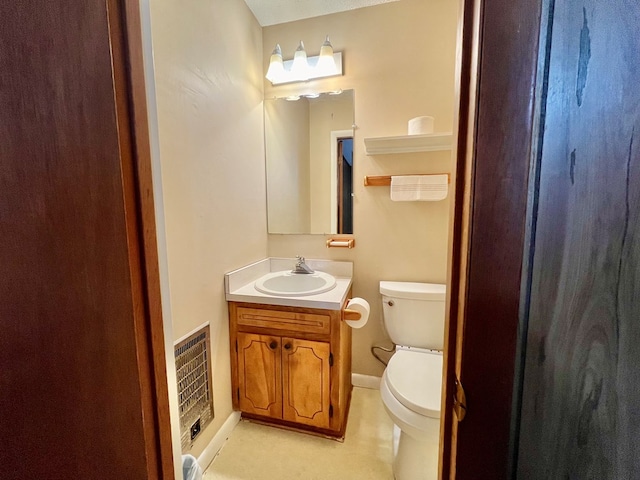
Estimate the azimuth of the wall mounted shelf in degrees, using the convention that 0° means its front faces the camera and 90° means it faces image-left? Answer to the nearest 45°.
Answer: approximately 0°

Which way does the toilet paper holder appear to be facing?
to the viewer's right

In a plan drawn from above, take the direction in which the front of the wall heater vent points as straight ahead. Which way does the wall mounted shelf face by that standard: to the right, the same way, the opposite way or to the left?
to the right

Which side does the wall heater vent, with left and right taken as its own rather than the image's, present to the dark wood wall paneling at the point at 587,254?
front

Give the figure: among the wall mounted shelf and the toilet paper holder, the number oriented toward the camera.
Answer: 1

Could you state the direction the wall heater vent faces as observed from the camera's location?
facing the viewer and to the right of the viewer

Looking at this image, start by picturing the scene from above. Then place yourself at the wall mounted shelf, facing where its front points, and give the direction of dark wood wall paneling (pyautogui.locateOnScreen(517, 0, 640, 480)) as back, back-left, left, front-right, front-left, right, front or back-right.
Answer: front

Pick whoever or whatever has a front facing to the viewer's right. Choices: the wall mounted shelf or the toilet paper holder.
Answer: the toilet paper holder

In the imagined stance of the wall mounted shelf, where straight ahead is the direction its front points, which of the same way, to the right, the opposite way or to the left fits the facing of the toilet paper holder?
to the left
